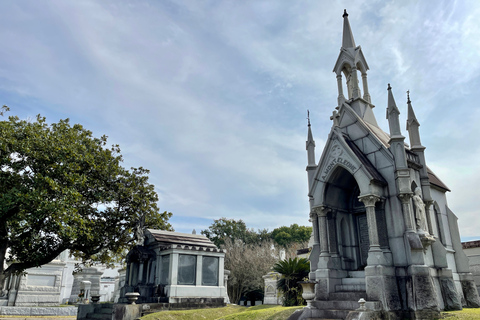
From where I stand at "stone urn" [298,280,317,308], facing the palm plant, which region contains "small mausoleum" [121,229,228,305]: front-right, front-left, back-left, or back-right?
front-left

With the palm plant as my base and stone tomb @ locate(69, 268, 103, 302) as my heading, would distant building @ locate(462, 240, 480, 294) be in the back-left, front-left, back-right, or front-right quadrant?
back-right

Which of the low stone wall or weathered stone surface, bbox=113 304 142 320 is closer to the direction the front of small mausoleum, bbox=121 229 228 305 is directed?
the low stone wall

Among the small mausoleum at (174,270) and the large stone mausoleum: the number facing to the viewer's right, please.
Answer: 0

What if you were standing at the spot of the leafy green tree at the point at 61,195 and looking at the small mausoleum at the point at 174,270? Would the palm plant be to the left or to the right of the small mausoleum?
right

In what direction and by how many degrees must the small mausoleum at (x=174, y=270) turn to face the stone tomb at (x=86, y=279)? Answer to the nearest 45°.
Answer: approximately 90° to its right

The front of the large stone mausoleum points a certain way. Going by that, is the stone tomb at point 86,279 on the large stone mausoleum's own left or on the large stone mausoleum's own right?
on the large stone mausoleum's own right

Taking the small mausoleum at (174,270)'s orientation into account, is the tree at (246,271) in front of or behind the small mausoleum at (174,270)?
behind

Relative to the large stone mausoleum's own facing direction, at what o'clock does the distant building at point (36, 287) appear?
The distant building is roughly at 2 o'clock from the large stone mausoleum.

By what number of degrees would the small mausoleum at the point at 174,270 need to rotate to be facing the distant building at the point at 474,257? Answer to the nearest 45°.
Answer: approximately 135° to its left

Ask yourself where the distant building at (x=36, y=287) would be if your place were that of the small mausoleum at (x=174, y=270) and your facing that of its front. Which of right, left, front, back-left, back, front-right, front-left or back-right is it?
right

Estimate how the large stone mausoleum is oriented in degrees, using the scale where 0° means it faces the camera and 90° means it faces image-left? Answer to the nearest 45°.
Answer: approximately 45°

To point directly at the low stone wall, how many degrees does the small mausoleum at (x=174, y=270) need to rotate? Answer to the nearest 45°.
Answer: approximately 90° to its right

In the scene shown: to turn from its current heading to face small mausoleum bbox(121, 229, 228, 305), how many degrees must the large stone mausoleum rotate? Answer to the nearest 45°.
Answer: approximately 45° to its right
